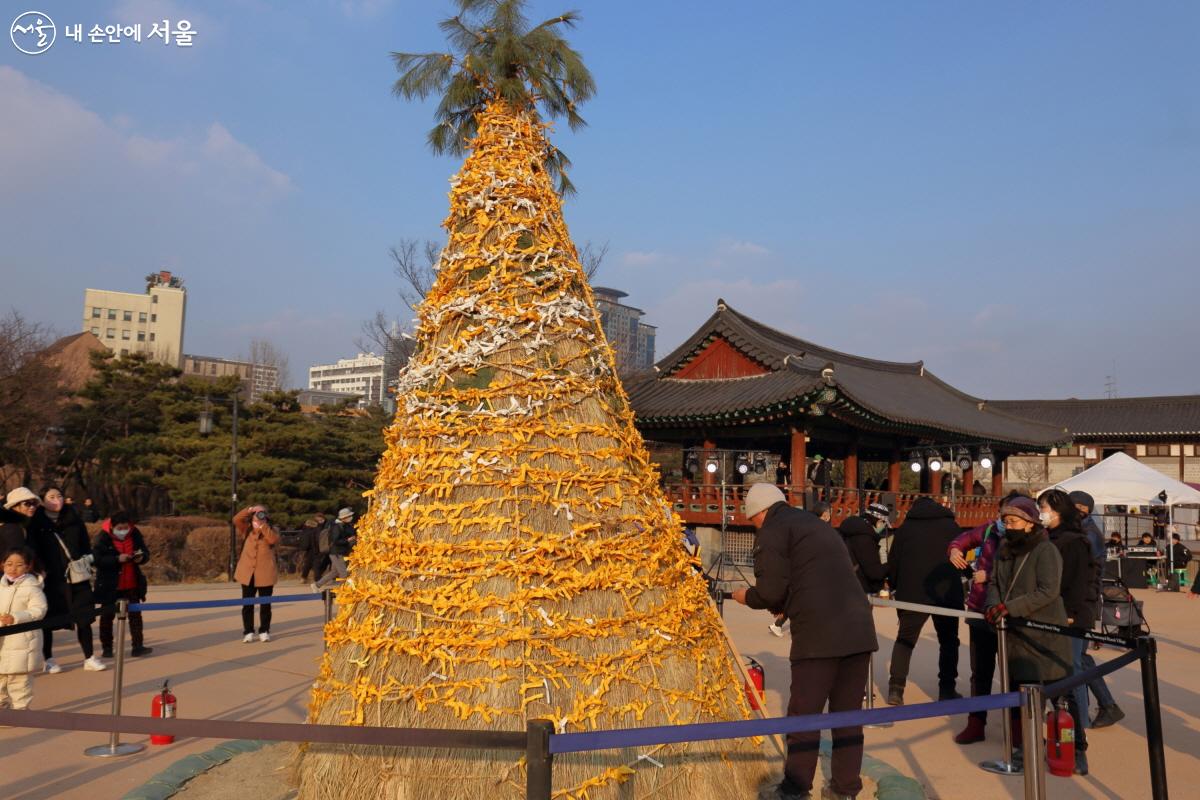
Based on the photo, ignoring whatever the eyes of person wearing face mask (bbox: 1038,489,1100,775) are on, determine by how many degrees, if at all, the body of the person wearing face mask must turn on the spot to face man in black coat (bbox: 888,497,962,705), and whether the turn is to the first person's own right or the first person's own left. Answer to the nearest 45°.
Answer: approximately 45° to the first person's own right

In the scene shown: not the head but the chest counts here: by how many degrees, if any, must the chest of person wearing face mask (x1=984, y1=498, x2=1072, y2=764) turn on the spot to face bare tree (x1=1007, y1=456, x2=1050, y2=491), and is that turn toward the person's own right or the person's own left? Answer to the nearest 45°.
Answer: approximately 135° to the person's own right

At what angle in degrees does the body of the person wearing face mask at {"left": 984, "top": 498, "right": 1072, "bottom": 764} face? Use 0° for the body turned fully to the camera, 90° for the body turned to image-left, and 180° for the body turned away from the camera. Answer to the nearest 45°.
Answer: approximately 45°

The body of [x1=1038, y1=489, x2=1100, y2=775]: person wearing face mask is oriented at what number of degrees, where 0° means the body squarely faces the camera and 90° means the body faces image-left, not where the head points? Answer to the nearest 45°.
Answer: approximately 90°

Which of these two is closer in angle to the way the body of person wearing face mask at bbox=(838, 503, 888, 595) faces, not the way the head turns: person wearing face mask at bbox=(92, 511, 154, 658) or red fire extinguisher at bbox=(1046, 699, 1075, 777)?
the red fire extinguisher

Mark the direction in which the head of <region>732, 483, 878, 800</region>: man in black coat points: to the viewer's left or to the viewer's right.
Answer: to the viewer's left

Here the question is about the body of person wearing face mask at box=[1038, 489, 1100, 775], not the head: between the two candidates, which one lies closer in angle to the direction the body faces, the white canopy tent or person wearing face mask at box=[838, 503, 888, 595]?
the person wearing face mask

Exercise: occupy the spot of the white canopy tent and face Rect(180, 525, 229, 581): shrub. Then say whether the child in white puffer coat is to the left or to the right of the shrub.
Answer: left

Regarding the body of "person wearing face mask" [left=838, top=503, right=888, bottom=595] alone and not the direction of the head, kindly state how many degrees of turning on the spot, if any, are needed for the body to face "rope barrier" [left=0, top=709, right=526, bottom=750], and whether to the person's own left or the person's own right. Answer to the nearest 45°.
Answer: approximately 90° to the person's own right

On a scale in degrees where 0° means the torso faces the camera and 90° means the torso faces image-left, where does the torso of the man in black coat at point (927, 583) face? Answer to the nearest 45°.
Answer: approximately 180°

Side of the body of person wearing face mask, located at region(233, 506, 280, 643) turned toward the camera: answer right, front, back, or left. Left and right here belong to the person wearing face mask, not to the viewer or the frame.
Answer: front

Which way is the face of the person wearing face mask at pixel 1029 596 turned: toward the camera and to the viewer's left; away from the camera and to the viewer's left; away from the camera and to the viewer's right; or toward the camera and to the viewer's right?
toward the camera and to the viewer's left

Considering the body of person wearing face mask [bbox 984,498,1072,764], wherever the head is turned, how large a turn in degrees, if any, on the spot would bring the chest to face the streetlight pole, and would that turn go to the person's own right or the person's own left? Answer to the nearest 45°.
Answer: approximately 90° to the person's own right
